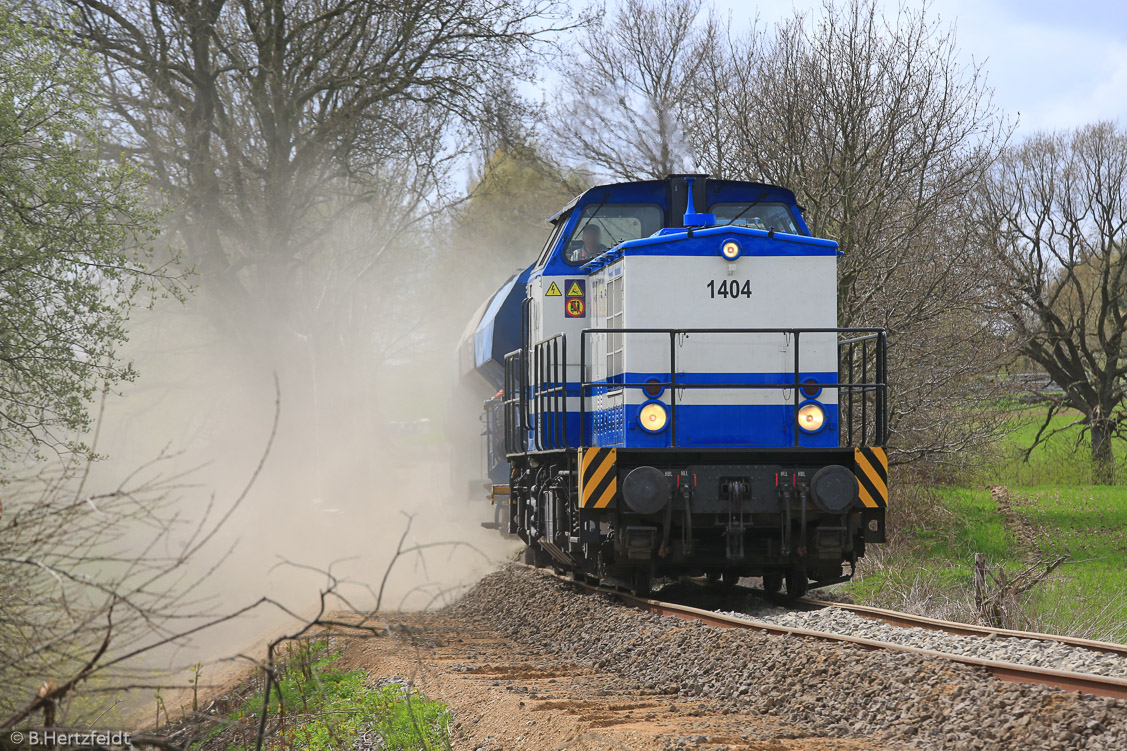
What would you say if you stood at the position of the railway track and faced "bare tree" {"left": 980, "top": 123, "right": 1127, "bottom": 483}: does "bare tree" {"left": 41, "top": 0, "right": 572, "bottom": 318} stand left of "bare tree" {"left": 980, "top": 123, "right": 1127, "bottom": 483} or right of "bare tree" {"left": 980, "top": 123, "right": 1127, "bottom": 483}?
left

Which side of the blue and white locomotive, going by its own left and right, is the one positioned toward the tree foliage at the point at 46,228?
right

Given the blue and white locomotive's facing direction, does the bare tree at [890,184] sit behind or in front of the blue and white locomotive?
behind

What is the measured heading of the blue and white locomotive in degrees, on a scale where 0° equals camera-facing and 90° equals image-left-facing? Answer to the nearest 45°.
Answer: approximately 0°

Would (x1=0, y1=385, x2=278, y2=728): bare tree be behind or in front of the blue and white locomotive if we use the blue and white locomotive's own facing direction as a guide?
in front
